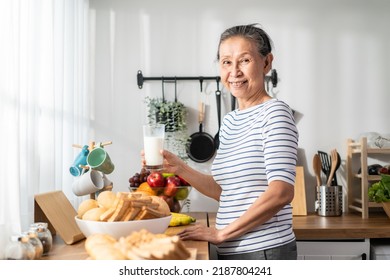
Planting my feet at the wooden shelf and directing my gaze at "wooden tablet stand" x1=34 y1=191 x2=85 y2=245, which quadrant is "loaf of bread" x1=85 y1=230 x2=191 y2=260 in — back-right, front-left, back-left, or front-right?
front-left

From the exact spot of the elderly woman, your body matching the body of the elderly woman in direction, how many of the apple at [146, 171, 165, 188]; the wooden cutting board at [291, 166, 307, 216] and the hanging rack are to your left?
0

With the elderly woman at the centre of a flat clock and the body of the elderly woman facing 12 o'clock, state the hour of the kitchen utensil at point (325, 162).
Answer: The kitchen utensil is roughly at 5 o'clock from the elderly woman.

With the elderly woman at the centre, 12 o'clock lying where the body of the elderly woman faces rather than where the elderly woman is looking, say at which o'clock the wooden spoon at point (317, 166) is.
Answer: The wooden spoon is roughly at 5 o'clock from the elderly woman.

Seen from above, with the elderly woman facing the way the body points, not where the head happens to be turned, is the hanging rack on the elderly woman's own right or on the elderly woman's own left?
on the elderly woman's own right

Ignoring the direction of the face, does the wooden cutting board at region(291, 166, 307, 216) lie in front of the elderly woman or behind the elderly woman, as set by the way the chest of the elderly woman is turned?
behind

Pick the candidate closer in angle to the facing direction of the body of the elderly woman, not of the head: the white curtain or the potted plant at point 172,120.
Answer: the white curtain

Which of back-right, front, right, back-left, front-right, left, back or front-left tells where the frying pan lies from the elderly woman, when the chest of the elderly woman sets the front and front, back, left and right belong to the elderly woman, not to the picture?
back-right

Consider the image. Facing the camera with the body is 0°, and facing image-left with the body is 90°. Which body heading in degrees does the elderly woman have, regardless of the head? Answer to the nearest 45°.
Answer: approximately 45°

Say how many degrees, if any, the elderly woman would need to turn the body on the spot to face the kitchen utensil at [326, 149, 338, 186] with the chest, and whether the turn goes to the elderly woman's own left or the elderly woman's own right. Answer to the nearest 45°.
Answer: approximately 135° to the elderly woman's own right
